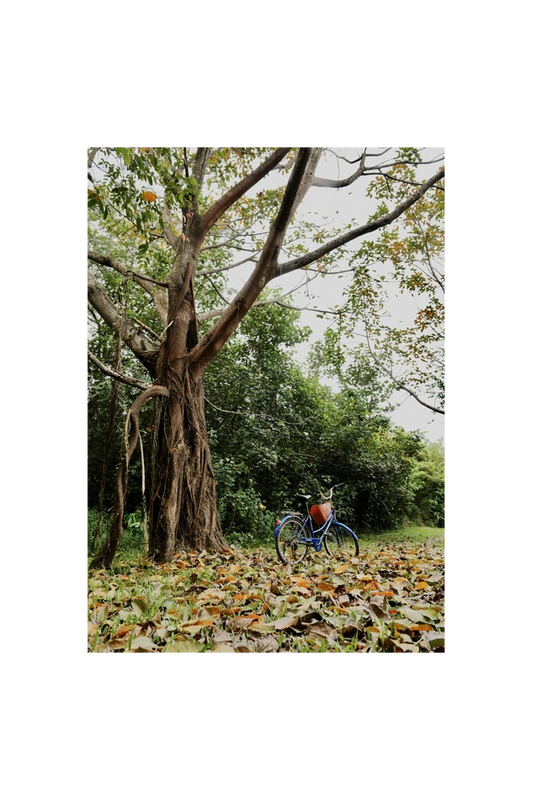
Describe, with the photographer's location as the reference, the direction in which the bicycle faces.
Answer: facing away from the viewer and to the right of the viewer
